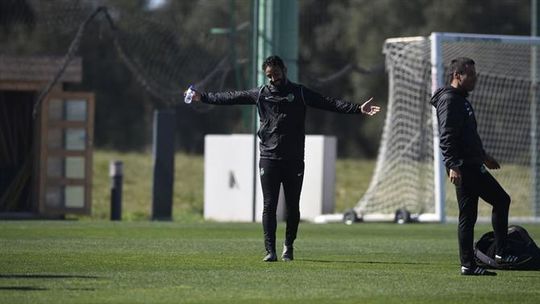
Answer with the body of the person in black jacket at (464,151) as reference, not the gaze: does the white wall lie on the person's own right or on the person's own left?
on the person's own left

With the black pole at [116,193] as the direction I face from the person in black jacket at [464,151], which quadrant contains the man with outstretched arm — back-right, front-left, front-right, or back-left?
front-left

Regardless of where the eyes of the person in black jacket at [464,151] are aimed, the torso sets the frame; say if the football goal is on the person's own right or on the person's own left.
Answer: on the person's own left

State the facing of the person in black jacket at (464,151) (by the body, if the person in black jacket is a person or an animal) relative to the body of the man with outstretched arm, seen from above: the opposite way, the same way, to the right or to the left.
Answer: to the left

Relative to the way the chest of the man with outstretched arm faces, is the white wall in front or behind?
behind

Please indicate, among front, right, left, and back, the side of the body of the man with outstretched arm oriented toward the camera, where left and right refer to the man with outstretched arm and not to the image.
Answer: front

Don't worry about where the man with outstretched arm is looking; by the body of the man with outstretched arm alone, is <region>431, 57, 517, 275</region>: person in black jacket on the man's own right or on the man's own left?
on the man's own left

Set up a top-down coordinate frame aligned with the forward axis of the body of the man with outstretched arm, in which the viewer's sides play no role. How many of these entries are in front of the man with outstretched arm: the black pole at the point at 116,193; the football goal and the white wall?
0

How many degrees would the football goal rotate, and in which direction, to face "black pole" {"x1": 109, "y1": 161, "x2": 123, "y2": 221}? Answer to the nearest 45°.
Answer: approximately 135° to its right

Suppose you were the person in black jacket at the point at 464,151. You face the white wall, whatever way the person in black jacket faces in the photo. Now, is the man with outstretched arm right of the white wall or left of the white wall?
left

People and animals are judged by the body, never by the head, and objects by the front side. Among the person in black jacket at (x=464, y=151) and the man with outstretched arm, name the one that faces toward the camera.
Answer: the man with outstretched arm

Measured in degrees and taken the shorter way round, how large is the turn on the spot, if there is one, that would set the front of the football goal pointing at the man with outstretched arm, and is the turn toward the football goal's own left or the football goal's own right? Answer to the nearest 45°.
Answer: approximately 45° to the football goal's own right

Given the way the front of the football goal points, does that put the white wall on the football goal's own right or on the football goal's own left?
on the football goal's own right

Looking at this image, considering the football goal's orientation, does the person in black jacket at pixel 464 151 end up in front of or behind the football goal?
in front

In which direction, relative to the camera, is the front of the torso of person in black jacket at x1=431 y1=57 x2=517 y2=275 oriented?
to the viewer's right

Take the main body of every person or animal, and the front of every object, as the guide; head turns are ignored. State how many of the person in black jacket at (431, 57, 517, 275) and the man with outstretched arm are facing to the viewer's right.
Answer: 1
